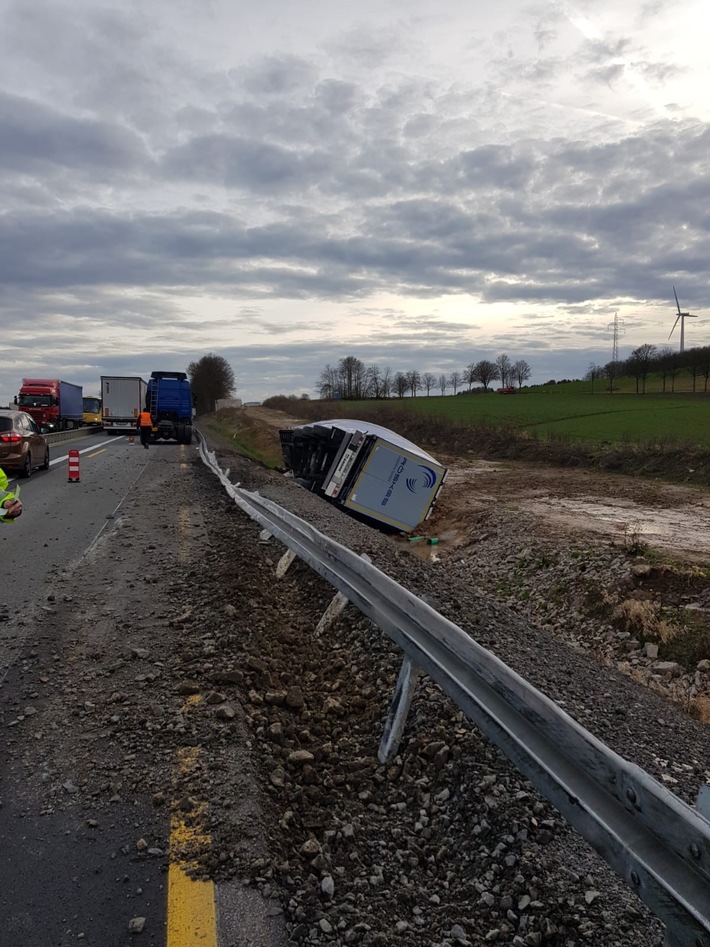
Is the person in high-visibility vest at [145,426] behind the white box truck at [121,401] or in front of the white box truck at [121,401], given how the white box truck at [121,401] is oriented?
behind

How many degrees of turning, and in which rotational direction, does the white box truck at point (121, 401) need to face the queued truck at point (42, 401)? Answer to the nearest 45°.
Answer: approximately 45° to its left

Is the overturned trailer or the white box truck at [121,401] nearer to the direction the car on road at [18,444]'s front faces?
the white box truck

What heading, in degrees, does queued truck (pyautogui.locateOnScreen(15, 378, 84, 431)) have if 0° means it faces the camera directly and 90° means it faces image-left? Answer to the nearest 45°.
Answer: approximately 45°

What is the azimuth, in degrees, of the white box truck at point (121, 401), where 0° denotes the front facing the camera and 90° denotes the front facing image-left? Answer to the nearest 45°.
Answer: approximately 180°

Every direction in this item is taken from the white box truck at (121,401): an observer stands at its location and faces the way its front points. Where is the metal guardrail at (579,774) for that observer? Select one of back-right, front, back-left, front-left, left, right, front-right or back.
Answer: back

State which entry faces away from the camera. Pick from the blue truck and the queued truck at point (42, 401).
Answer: the blue truck

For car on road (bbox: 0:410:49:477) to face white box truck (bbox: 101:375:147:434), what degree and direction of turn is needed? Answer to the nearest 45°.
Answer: approximately 45° to its left

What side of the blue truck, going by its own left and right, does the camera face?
back

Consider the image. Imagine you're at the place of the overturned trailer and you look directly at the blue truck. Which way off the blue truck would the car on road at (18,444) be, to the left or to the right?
left

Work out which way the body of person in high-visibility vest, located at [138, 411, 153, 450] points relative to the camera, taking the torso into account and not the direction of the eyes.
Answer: away from the camera

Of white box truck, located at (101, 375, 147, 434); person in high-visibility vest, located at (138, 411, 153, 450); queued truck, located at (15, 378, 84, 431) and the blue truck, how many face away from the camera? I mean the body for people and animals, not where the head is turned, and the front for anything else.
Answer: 3

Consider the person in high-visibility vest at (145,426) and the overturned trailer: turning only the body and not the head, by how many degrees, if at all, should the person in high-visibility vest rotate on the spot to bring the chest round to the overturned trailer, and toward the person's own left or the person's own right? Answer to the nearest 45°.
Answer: approximately 180°

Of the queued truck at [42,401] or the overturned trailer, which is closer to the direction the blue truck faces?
the queued truck

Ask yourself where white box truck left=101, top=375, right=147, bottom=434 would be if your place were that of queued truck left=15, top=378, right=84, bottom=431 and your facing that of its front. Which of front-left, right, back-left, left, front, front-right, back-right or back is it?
left

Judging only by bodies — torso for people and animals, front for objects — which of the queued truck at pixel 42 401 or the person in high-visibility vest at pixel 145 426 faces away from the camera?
the person in high-visibility vest
